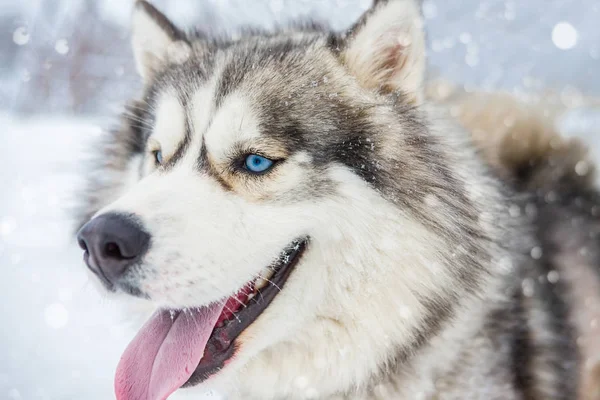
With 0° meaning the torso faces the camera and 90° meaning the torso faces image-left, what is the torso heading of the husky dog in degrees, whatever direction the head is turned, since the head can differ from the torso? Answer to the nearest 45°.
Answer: approximately 45°
